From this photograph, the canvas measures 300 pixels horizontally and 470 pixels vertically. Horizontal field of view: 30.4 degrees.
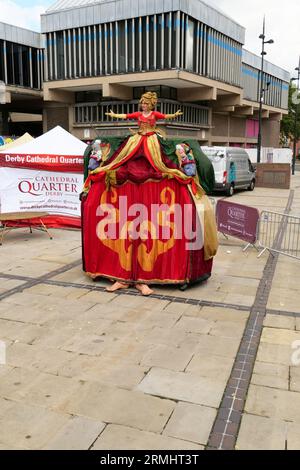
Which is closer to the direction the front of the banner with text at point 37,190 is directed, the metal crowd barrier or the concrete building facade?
the metal crowd barrier

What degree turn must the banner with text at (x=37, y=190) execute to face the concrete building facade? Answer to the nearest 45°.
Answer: approximately 180°

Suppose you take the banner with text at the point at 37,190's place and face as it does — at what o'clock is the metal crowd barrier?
The metal crowd barrier is roughly at 10 o'clock from the banner with text.

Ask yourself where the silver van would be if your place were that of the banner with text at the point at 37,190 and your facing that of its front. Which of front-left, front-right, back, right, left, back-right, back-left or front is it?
back-left

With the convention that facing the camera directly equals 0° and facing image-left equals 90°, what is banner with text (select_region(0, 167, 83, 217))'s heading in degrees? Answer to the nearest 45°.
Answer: approximately 0°
